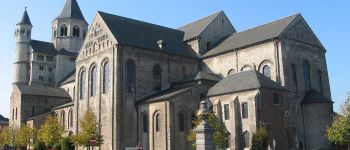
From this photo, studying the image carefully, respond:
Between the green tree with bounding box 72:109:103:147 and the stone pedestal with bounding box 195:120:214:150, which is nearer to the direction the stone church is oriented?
the green tree

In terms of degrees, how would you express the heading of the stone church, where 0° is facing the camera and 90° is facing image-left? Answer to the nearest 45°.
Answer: approximately 135°

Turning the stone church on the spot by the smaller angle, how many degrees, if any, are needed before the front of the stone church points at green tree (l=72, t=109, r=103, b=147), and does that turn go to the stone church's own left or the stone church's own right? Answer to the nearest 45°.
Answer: approximately 45° to the stone church's own left

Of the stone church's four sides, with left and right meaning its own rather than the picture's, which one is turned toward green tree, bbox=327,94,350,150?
back

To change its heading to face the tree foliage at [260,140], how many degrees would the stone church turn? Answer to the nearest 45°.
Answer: approximately 135° to its left

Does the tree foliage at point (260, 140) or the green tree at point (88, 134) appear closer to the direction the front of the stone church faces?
the green tree
